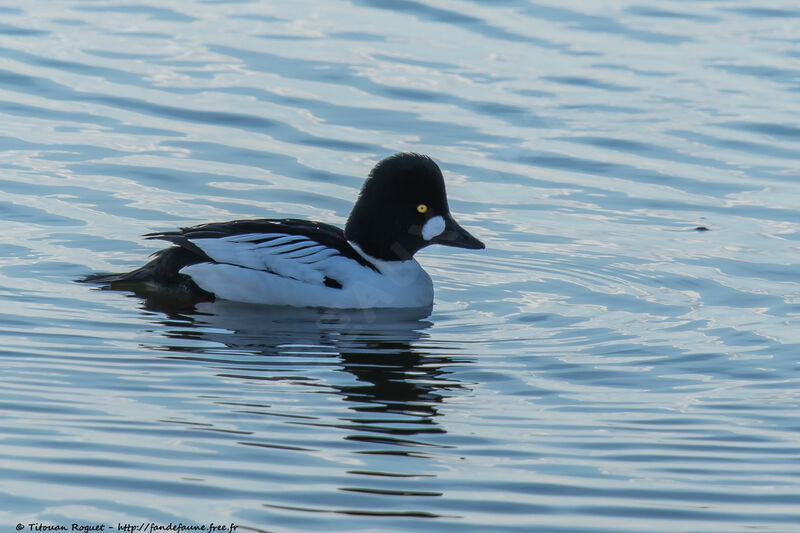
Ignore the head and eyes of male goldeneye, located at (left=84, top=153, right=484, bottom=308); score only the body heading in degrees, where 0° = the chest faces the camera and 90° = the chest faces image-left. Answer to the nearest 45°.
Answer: approximately 270°
